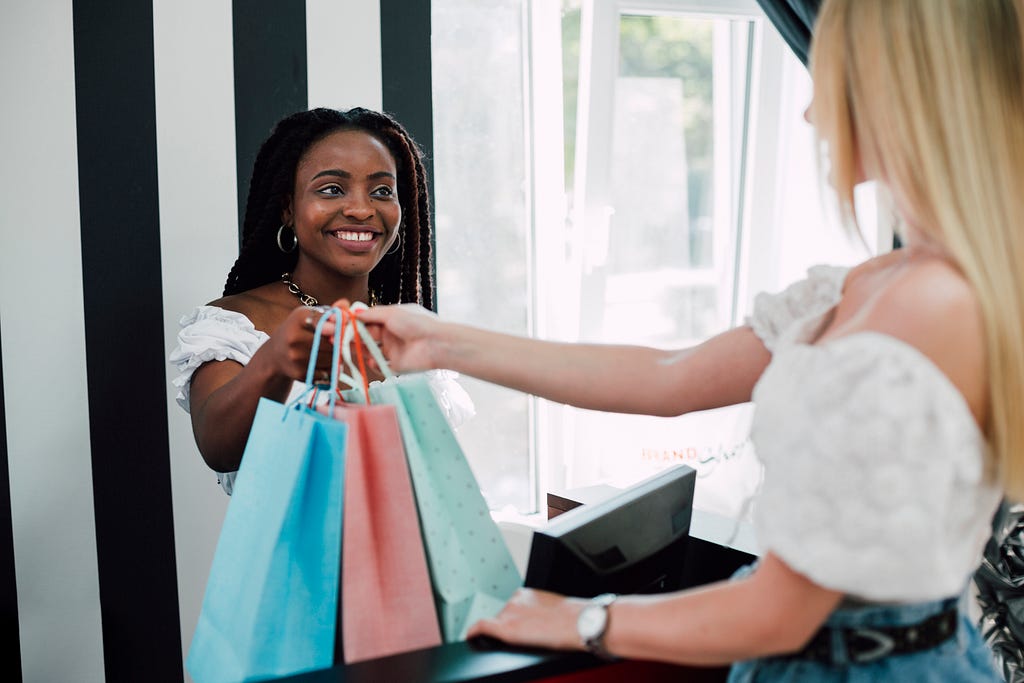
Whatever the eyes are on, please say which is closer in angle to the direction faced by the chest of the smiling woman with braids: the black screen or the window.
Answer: the black screen

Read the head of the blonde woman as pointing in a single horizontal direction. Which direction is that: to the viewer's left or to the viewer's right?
to the viewer's left

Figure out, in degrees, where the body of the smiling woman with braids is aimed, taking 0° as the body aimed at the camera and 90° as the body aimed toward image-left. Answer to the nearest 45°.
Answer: approximately 315°

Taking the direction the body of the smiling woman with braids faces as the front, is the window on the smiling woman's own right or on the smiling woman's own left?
on the smiling woman's own left

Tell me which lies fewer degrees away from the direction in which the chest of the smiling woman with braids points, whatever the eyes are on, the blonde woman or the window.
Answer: the blonde woman
